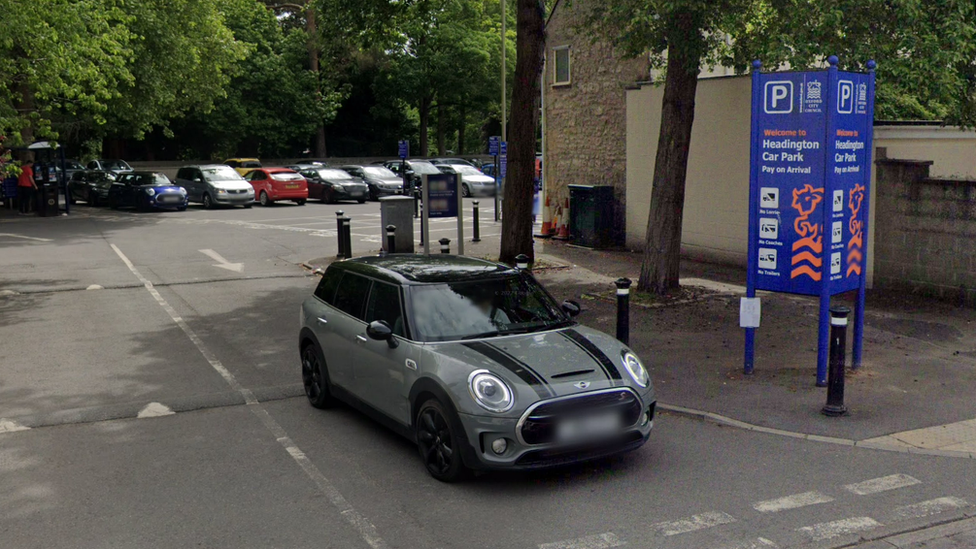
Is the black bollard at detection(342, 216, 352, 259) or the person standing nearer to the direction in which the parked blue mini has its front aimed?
the black bollard

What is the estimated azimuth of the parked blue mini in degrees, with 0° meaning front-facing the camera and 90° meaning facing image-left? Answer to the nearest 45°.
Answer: approximately 315°

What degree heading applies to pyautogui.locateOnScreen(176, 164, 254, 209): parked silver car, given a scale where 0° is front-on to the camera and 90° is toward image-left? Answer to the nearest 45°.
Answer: approximately 315°

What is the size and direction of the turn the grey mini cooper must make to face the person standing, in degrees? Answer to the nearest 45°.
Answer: approximately 180°

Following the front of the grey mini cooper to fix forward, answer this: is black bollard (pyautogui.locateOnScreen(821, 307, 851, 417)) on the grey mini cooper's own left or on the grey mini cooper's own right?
on the grey mini cooper's own left

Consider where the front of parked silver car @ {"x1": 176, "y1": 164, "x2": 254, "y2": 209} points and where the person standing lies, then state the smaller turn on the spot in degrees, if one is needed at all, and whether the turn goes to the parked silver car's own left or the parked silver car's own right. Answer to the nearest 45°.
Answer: approximately 135° to the parked silver car's own right

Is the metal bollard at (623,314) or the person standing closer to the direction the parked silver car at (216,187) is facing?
the metal bollard

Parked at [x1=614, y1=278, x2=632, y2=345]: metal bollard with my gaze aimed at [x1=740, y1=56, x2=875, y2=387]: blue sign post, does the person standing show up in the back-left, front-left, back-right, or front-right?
back-left
